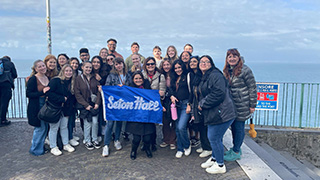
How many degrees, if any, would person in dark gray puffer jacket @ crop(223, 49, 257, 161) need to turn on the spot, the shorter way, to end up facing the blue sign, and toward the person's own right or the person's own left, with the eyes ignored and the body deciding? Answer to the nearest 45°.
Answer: approximately 135° to the person's own right

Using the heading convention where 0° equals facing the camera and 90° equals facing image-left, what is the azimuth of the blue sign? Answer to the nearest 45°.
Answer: approximately 0°

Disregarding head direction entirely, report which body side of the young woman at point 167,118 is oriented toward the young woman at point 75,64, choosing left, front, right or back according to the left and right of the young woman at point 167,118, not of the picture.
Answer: right

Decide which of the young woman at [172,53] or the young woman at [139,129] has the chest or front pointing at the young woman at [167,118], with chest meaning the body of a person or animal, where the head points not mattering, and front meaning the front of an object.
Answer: the young woman at [172,53]

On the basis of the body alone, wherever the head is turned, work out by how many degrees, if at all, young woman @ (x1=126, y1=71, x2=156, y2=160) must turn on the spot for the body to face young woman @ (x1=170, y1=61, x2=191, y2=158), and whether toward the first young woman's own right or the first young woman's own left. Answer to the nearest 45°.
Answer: approximately 90° to the first young woman's own left
